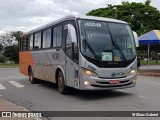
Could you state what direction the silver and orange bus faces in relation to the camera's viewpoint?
facing the viewer and to the right of the viewer
